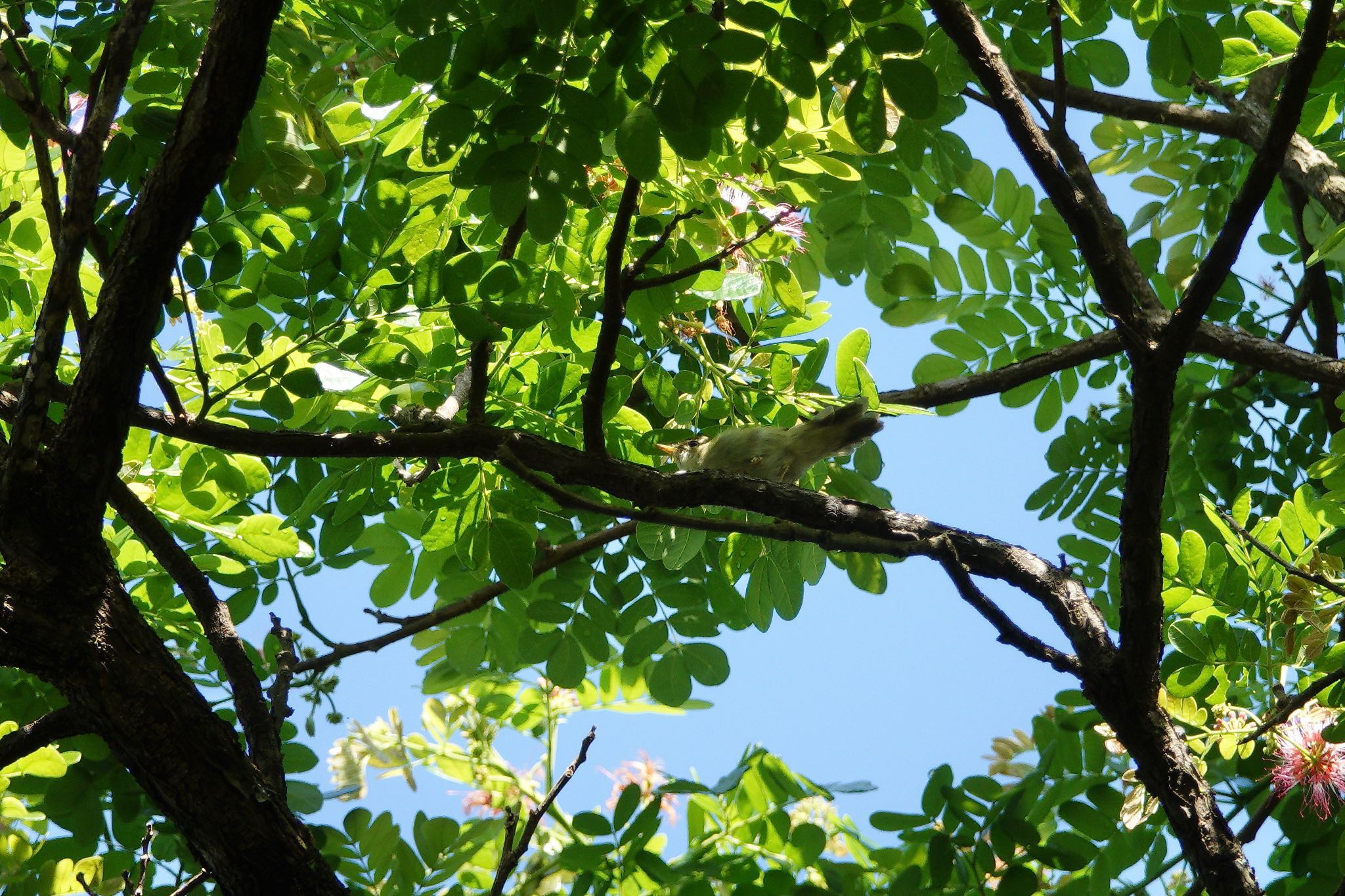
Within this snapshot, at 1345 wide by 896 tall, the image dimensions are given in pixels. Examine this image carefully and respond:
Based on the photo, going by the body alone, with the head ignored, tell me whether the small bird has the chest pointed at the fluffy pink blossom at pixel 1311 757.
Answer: no

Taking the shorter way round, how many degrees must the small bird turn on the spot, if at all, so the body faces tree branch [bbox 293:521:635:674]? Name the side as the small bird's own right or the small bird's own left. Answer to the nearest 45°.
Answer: approximately 45° to the small bird's own right

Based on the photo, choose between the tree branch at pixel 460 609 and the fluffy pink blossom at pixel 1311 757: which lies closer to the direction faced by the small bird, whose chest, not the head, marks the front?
the tree branch

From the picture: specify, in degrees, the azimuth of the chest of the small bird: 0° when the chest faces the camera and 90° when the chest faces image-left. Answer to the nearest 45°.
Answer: approximately 90°
